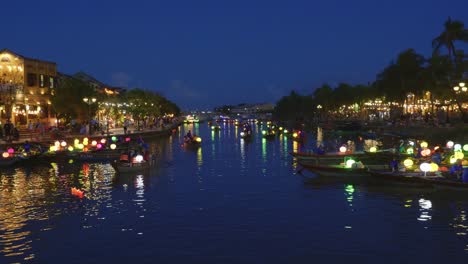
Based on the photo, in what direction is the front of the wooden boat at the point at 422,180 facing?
to the viewer's left

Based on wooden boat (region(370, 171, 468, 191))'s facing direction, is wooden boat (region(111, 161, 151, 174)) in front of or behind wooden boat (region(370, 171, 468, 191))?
in front

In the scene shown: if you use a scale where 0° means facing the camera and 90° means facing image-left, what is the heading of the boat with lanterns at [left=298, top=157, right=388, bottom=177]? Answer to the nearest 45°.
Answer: approximately 90°

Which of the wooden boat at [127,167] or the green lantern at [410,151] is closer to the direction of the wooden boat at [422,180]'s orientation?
the wooden boat

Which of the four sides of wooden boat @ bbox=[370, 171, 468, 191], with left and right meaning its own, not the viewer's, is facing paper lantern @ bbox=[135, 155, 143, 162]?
front

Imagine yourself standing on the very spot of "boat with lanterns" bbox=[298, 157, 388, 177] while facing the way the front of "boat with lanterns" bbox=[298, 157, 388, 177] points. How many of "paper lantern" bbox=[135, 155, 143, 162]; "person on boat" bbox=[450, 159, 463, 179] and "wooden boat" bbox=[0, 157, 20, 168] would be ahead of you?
2
